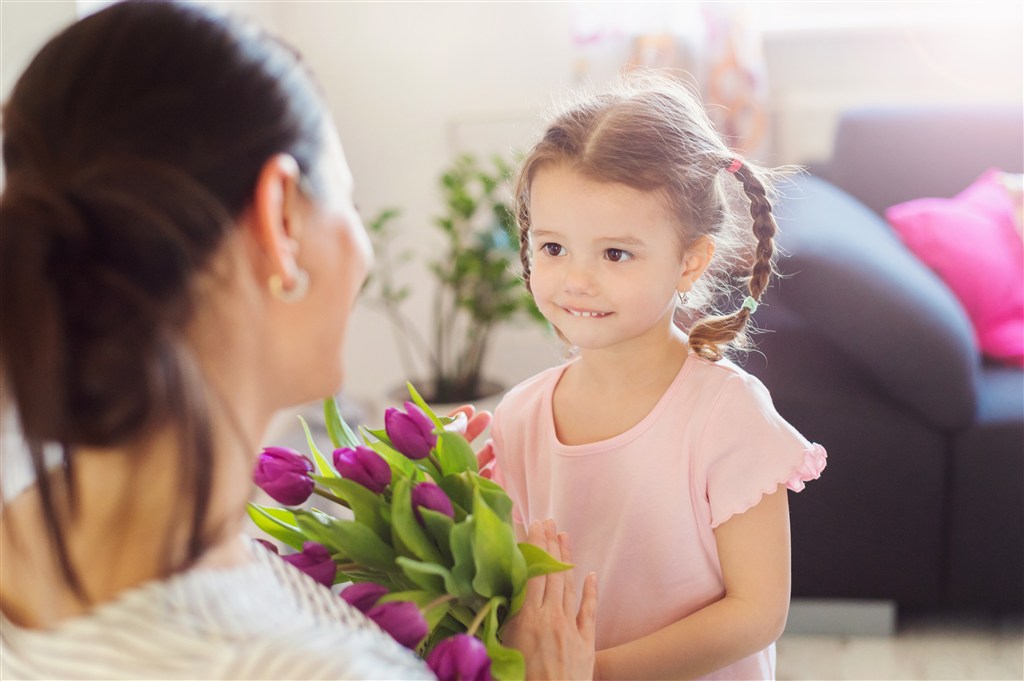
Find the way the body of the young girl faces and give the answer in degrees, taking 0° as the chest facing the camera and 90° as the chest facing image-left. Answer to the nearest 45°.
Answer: approximately 45°

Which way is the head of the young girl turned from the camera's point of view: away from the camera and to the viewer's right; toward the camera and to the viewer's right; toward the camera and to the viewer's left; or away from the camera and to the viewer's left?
toward the camera and to the viewer's left

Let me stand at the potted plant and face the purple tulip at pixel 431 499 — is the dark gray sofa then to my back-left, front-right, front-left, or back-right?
front-left

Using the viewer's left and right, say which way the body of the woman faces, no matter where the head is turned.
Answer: facing away from the viewer and to the right of the viewer

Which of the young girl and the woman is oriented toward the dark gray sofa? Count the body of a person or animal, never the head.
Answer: the woman

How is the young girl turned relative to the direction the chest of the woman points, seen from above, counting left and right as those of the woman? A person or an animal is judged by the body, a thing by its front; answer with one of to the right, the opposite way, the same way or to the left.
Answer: the opposite way

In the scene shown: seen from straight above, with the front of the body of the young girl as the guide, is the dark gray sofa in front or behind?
behind

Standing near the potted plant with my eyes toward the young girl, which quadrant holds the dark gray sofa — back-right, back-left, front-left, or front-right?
front-left

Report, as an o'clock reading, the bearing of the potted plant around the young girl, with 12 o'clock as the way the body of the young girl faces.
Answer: The potted plant is roughly at 4 o'clock from the young girl.

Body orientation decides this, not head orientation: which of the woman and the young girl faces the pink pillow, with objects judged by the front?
the woman

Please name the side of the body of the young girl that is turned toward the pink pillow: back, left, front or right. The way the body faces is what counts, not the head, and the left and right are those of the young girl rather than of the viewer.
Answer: back

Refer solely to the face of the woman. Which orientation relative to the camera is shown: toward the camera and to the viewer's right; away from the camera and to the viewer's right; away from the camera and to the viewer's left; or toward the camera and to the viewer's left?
away from the camera and to the viewer's right
